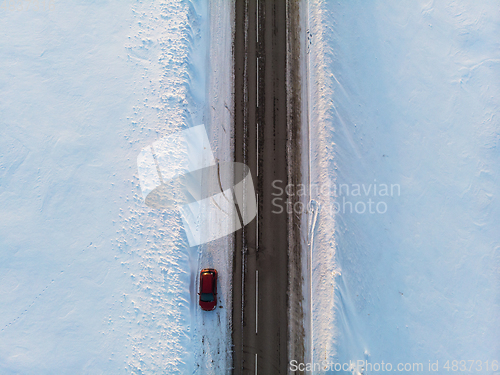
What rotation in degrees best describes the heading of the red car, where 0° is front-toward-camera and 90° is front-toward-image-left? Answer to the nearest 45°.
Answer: approximately 0°
